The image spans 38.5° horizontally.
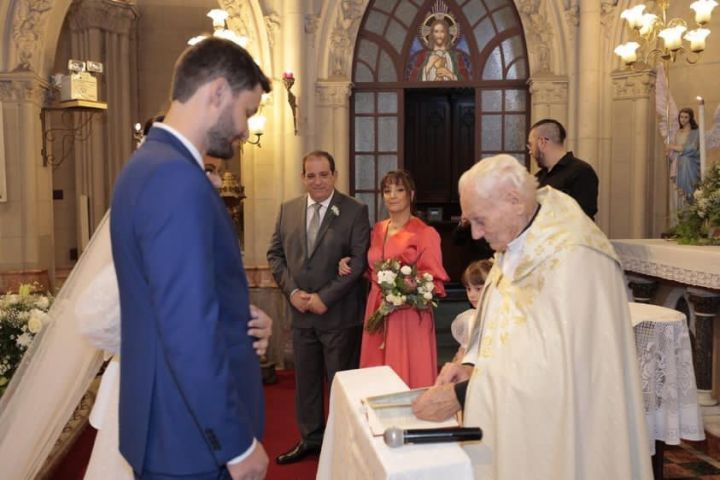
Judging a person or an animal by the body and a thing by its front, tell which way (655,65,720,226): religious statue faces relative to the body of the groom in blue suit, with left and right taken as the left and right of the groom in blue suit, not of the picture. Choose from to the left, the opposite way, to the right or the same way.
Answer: the opposite way

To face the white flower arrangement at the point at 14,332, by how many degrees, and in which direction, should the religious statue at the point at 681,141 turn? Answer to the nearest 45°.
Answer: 0° — it already faces it

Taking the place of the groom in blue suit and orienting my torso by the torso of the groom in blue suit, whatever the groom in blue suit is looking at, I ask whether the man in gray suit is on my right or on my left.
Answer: on my left

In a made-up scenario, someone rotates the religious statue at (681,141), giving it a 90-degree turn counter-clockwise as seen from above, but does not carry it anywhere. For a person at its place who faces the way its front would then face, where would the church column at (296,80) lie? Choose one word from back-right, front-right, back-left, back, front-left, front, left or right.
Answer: back-right

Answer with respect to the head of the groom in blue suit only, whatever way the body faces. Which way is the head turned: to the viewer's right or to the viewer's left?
to the viewer's right

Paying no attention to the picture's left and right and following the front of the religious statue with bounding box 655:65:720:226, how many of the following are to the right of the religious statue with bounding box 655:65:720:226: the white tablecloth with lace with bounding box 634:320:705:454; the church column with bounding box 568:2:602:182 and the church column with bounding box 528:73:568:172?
2

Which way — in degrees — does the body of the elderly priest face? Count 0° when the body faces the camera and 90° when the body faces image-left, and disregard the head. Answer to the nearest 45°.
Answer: approximately 90°

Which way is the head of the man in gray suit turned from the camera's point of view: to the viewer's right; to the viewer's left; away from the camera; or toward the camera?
toward the camera

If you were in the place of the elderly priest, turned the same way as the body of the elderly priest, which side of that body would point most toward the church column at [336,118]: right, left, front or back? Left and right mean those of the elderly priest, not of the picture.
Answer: right

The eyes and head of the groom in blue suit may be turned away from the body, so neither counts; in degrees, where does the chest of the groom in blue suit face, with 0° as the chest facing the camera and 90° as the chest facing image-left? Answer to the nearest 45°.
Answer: approximately 270°

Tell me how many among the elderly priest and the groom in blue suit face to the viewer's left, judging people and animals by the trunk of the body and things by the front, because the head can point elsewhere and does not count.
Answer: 1

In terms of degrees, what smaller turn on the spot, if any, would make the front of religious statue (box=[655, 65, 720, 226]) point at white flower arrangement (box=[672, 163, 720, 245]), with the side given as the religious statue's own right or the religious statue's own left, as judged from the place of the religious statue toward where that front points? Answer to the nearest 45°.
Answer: approximately 45° to the religious statue's own left

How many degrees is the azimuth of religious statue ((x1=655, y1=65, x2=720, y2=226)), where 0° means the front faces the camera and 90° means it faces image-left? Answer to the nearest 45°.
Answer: approximately 45°

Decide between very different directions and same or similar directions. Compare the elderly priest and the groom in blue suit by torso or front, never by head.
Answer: very different directions
